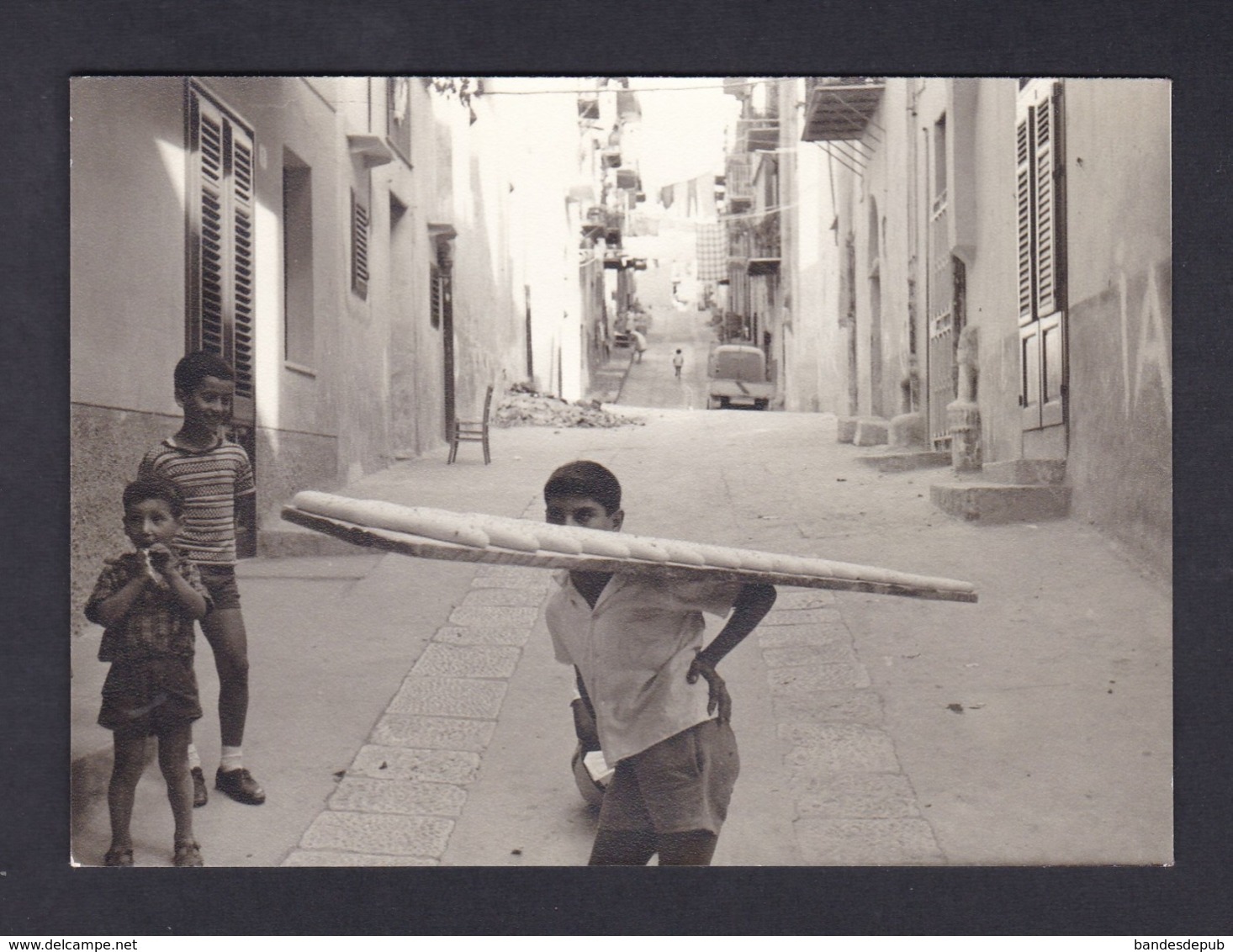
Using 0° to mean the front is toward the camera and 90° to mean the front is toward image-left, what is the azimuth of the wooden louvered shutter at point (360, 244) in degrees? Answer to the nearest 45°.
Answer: approximately 315°

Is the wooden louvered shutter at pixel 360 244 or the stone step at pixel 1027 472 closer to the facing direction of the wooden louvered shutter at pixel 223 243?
the stone step

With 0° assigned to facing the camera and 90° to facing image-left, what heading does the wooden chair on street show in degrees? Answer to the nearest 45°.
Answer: approximately 90°

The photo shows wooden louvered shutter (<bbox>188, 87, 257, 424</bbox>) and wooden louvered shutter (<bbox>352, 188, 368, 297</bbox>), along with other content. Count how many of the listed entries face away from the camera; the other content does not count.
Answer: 0
